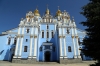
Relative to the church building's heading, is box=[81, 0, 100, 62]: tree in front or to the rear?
in front

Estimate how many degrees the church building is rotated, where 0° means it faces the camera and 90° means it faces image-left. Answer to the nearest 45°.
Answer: approximately 0°
